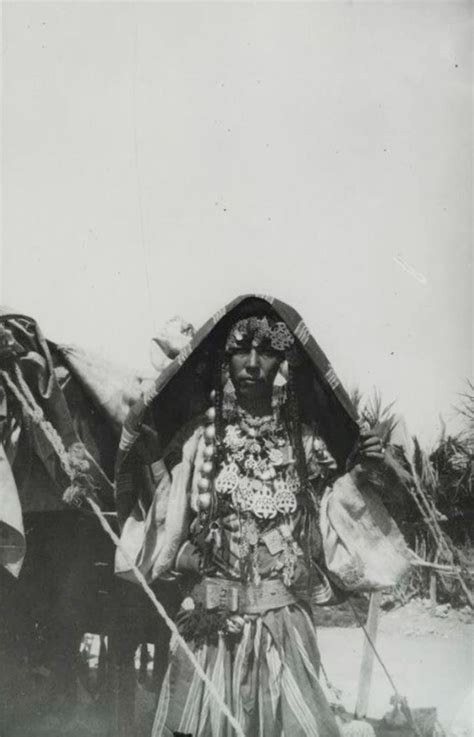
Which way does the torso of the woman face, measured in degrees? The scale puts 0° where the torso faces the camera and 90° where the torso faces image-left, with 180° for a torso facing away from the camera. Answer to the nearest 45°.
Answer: approximately 0°

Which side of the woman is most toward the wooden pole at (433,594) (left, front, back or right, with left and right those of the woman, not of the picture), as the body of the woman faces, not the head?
back
